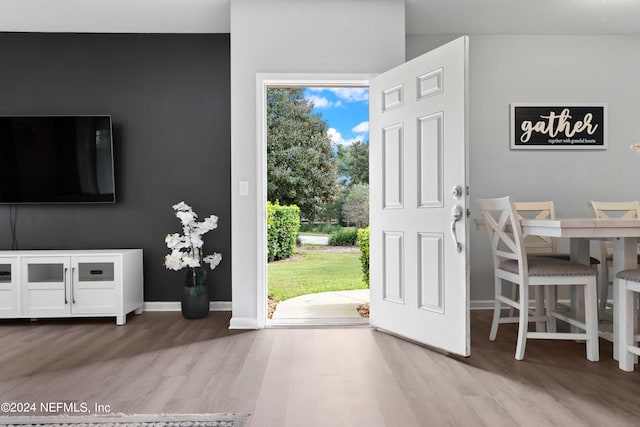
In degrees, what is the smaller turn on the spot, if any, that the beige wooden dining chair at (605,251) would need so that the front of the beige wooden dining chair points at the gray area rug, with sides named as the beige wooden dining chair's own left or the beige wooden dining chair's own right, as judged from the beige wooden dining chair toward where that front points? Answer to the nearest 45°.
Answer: approximately 45° to the beige wooden dining chair's own right

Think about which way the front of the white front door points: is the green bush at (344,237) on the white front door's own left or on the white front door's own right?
on the white front door's own right

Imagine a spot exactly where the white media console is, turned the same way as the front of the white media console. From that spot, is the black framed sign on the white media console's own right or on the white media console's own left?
on the white media console's own left

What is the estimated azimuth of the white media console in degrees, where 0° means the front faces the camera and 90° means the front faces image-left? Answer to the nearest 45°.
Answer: approximately 45°

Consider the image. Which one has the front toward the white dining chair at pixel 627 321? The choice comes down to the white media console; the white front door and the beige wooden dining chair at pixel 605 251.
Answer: the beige wooden dining chair at pixel 605 251

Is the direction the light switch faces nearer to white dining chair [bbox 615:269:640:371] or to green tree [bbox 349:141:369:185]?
the white dining chair

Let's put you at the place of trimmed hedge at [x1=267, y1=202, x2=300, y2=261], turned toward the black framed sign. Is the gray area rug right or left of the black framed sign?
right

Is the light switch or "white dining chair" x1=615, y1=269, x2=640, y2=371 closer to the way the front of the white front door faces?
the light switch

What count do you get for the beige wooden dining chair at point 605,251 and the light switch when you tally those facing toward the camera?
2

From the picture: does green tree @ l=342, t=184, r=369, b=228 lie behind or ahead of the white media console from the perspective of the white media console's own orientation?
behind

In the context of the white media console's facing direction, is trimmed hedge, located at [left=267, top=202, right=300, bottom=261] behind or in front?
behind

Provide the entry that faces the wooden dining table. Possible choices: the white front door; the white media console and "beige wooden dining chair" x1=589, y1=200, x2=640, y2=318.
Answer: the beige wooden dining chair

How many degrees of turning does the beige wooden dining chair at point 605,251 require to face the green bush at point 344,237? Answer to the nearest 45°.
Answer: approximately 135° to its right

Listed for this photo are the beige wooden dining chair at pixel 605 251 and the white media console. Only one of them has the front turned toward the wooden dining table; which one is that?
the beige wooden dining chair

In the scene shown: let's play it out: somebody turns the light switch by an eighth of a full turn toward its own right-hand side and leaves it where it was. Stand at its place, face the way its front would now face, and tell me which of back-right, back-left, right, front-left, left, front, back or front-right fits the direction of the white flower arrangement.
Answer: right
